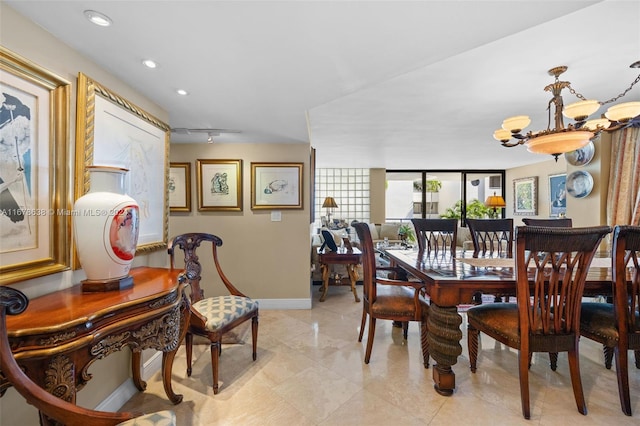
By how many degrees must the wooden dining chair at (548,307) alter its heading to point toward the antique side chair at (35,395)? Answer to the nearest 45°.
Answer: approximately 90° to its left

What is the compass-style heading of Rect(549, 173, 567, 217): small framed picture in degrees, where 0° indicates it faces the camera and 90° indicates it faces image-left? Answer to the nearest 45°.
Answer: approximately 45°

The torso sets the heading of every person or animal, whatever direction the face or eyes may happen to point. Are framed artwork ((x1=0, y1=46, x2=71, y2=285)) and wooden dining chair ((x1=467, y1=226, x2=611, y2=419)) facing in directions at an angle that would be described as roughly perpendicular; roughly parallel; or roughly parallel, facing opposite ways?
roughly perpendicular

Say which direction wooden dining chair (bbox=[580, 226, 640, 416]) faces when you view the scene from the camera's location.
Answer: facing away from the viewer and to the left of the viewer

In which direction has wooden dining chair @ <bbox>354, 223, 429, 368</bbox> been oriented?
to the viewer's right

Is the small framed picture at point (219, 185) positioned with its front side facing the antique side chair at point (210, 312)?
yes

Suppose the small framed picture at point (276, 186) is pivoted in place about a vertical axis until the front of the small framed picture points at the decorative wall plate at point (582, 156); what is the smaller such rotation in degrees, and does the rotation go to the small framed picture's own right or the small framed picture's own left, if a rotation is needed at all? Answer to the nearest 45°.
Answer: approximately 90° to the small framed picture's own left

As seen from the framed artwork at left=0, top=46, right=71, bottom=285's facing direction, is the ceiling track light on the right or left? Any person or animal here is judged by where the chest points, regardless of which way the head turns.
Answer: on its left

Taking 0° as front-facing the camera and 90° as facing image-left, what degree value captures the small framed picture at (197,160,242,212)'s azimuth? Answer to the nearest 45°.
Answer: approximately 0°

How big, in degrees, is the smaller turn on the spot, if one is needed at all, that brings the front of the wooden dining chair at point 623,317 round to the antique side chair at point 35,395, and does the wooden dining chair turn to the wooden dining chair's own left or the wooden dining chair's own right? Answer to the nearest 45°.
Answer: approximately 90° to the wooden dining chair's own left

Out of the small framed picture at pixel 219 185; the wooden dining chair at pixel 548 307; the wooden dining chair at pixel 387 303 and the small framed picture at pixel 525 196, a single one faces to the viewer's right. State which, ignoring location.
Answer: the wooden dining chair at pixel 387 303
